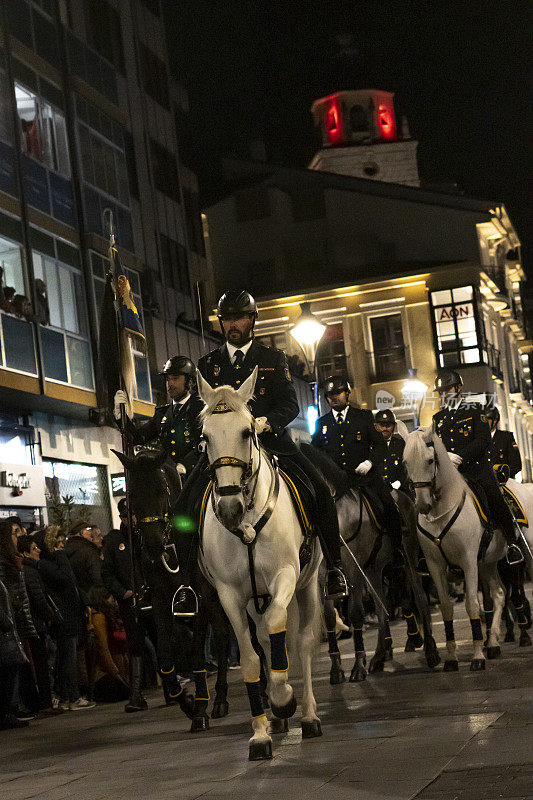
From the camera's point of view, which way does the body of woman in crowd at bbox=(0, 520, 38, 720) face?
to the viewer's right

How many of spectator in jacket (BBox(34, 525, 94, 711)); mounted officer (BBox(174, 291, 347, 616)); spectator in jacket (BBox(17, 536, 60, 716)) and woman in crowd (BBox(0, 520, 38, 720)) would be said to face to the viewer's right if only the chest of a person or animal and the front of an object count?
3

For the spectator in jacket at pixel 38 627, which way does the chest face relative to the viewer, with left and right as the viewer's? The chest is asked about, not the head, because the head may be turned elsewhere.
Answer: facing to the right of the viewer

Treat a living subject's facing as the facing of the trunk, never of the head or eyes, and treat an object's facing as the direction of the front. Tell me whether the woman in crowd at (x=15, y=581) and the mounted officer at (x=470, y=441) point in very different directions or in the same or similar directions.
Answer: very different directions

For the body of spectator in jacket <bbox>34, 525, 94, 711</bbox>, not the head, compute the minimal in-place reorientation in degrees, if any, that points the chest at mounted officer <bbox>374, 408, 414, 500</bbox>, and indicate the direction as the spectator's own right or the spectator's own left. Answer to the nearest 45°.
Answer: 0° — they already face them

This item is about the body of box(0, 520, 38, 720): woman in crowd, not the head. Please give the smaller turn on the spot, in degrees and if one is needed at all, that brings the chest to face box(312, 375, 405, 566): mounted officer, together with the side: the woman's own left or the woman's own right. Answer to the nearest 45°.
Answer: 0° — they already face them

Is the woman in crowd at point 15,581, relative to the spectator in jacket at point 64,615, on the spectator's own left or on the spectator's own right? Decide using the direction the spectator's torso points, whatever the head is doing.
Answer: on the spectator's own right

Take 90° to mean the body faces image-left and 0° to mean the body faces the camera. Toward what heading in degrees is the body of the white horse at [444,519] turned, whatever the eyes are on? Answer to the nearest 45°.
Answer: approximately 45°
